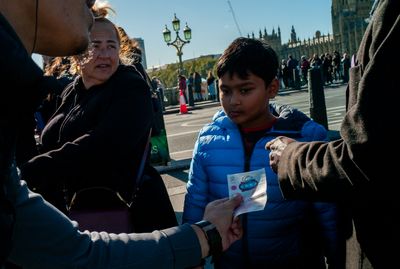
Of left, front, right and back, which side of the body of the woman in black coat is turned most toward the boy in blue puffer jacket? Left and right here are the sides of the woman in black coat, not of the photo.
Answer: left

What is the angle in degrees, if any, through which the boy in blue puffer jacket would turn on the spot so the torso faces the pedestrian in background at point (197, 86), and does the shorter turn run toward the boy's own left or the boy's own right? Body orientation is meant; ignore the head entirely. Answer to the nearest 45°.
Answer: approximately 135° to the boy's own right

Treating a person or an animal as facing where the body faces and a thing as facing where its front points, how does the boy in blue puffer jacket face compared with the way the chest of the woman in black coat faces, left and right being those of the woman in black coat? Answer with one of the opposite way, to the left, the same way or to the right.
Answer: the same way

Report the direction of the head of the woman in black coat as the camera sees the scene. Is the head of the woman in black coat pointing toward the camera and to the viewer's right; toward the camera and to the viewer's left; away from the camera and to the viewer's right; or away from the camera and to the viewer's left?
toward the camera and to the viewer's right

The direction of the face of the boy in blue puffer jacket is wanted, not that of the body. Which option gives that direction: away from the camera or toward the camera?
toward the camera

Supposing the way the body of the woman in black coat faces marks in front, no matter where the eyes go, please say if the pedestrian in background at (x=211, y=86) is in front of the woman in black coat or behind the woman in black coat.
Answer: behind

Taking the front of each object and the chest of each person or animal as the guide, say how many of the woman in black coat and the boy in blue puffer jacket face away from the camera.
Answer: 0

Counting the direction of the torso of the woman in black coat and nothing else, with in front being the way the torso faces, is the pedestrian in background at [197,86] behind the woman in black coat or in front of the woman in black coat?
behind

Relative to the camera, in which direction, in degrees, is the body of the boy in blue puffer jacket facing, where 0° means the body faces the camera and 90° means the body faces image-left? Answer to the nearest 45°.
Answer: approximately 45°

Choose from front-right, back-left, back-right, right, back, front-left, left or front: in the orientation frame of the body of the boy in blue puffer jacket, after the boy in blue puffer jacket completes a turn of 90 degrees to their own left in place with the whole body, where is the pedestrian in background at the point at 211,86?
back-left
